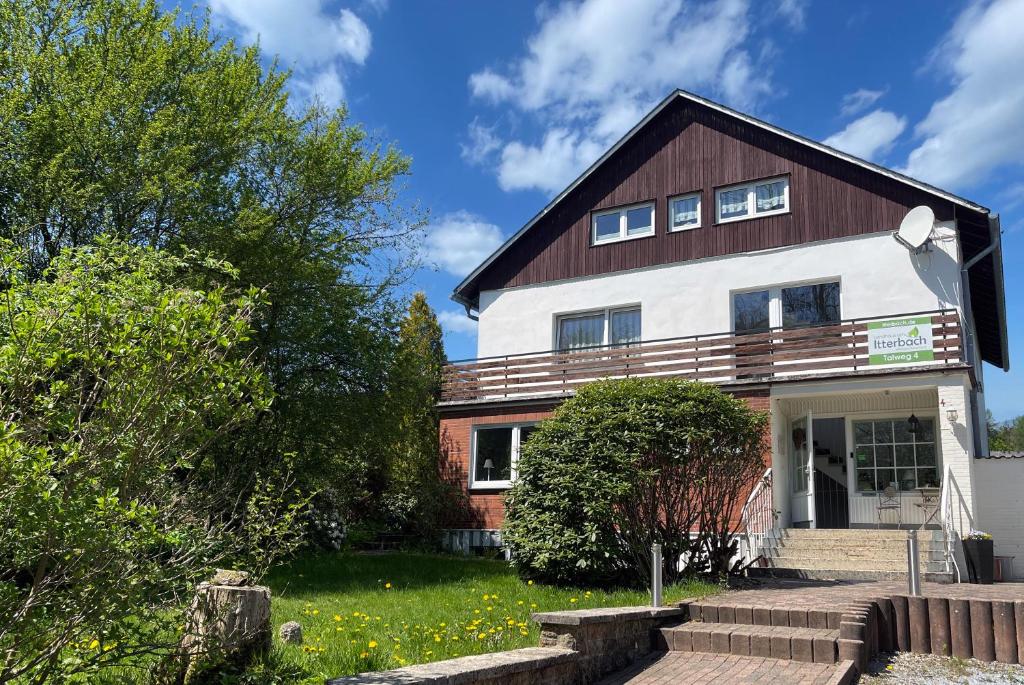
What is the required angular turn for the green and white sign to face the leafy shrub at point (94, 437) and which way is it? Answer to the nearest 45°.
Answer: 0° — it already faces it

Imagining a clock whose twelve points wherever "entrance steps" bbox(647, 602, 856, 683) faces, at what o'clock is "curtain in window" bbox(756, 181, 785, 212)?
The curtain in window is roughly at 6 o'clock from the entrance steps.

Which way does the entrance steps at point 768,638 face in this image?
toward the camera

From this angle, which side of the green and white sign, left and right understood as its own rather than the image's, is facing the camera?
front

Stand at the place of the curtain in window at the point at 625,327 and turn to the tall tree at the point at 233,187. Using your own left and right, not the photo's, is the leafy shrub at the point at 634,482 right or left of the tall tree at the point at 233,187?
left

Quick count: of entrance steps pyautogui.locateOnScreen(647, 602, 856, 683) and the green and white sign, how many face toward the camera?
2

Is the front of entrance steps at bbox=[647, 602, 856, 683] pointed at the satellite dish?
no

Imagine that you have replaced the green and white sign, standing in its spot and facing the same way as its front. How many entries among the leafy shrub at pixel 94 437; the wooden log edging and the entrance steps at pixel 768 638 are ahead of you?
3

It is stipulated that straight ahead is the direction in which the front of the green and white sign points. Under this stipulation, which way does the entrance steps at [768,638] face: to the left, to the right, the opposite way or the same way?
the same way

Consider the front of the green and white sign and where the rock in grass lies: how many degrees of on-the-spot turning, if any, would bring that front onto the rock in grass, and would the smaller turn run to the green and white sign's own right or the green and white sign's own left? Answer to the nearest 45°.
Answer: approximately 45° to the green and white sign's own right

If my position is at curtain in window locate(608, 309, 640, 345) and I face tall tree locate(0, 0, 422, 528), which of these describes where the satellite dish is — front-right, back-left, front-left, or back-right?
back-left

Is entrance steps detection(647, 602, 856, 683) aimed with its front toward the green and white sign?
no

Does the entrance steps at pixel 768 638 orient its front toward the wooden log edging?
no

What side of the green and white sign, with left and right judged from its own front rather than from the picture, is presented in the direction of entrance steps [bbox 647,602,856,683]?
front

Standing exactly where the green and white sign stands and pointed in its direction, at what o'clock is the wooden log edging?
The wooden log edging is roughly at 12 o'clock from the green and white sign.

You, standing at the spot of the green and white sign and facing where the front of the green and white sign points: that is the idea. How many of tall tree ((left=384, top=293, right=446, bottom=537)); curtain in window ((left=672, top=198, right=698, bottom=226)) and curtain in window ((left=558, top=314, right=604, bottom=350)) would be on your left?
0
